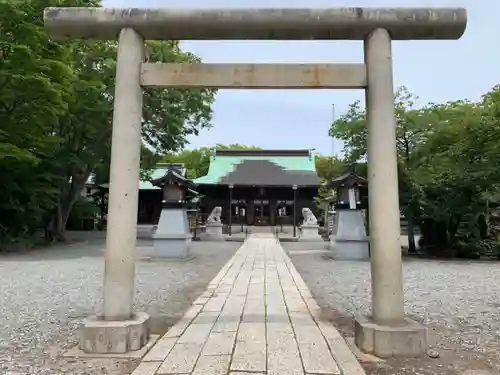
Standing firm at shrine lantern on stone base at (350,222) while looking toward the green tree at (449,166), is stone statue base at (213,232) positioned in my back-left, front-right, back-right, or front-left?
back-left

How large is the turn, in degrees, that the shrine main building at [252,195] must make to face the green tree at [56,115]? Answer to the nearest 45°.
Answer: approximately 45° to its right

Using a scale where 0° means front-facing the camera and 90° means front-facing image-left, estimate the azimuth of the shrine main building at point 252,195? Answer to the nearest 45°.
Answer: approximately 0°

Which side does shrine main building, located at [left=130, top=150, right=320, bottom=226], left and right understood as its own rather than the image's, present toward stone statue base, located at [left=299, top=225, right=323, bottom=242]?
front

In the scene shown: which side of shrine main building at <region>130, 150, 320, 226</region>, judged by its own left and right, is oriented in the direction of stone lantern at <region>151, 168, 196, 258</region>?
front

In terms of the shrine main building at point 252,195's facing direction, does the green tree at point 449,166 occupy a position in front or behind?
in front

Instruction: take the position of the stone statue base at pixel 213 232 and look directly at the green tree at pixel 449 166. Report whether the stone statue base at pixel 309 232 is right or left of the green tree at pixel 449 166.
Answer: left

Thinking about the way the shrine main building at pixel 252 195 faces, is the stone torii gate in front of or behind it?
in front

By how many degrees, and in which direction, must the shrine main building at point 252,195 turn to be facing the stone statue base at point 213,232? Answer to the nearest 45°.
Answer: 0° — it already faces it
